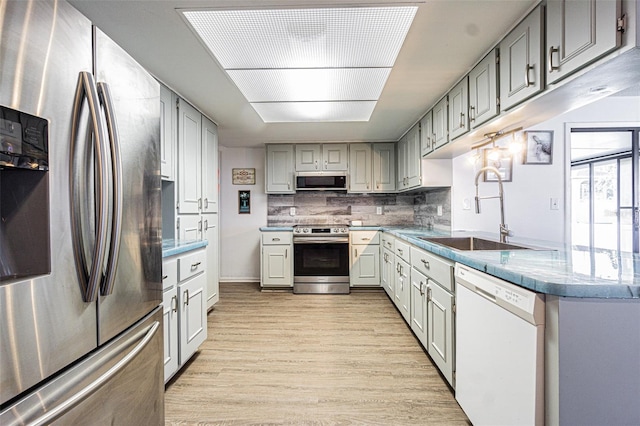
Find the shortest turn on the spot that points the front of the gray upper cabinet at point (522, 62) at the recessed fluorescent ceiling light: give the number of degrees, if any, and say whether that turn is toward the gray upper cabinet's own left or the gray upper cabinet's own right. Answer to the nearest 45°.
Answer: approximately 45° to the gray upper cabinet's own right

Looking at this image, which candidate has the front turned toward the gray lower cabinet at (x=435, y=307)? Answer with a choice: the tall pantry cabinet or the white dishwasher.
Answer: the tall pantry cabinet

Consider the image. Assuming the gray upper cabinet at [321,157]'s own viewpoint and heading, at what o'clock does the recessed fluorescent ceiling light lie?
The recessed fluorescent ceiling light is roughly at 12 o'clock from the gray upper cabinet.

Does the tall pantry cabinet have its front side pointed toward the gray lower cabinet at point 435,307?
yes

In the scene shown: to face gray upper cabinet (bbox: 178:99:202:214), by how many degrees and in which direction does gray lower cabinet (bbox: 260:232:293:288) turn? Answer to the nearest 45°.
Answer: approximately 45° to its right

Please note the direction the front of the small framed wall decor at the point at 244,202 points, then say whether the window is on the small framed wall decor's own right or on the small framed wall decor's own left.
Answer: on the small framed wall decor's own left

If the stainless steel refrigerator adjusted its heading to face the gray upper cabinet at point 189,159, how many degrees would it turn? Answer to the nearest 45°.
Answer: approximately 90° to its left

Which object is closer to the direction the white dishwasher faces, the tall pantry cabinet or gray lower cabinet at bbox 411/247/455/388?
the tall pantry cabinet

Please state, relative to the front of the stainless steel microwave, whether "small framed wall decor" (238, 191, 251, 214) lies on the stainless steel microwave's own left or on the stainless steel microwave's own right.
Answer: on the stainless steel microwave's own right

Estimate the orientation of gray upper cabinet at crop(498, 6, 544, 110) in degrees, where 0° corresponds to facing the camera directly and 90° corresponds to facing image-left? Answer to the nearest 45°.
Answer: approximately 45°

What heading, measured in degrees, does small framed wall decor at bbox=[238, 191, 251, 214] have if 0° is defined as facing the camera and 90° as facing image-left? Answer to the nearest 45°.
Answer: approximately 0°

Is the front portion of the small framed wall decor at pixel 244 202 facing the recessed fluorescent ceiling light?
yes

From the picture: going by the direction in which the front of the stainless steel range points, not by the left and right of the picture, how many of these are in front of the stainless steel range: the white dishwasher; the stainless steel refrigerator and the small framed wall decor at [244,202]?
2
